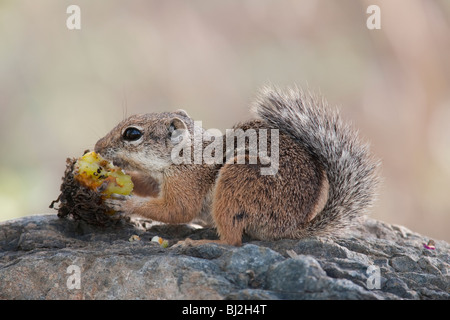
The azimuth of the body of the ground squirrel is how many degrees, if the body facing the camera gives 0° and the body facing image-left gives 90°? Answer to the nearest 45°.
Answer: approximately 90°
